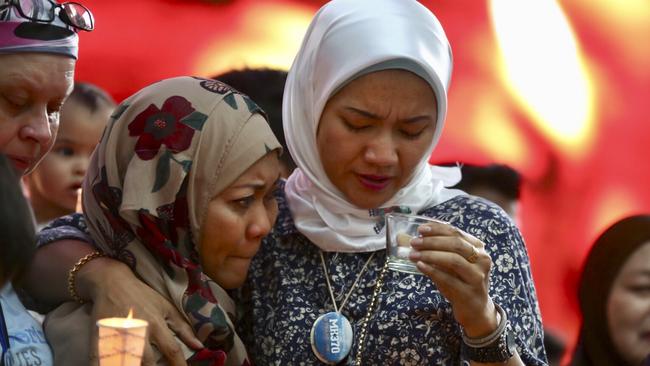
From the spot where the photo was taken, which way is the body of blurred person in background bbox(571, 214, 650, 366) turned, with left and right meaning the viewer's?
facing the viewer and to the right of the viewer

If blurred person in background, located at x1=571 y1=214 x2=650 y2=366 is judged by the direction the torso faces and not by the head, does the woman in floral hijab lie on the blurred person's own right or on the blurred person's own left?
on the blurred person's own right

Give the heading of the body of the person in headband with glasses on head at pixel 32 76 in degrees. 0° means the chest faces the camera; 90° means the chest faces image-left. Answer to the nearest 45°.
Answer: approximately 315°

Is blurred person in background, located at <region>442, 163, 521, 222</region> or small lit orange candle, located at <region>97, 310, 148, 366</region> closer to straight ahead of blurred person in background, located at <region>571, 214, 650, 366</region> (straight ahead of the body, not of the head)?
the small lit orange candle

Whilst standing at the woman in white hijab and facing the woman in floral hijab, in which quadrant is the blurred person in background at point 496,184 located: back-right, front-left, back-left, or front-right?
back-right
